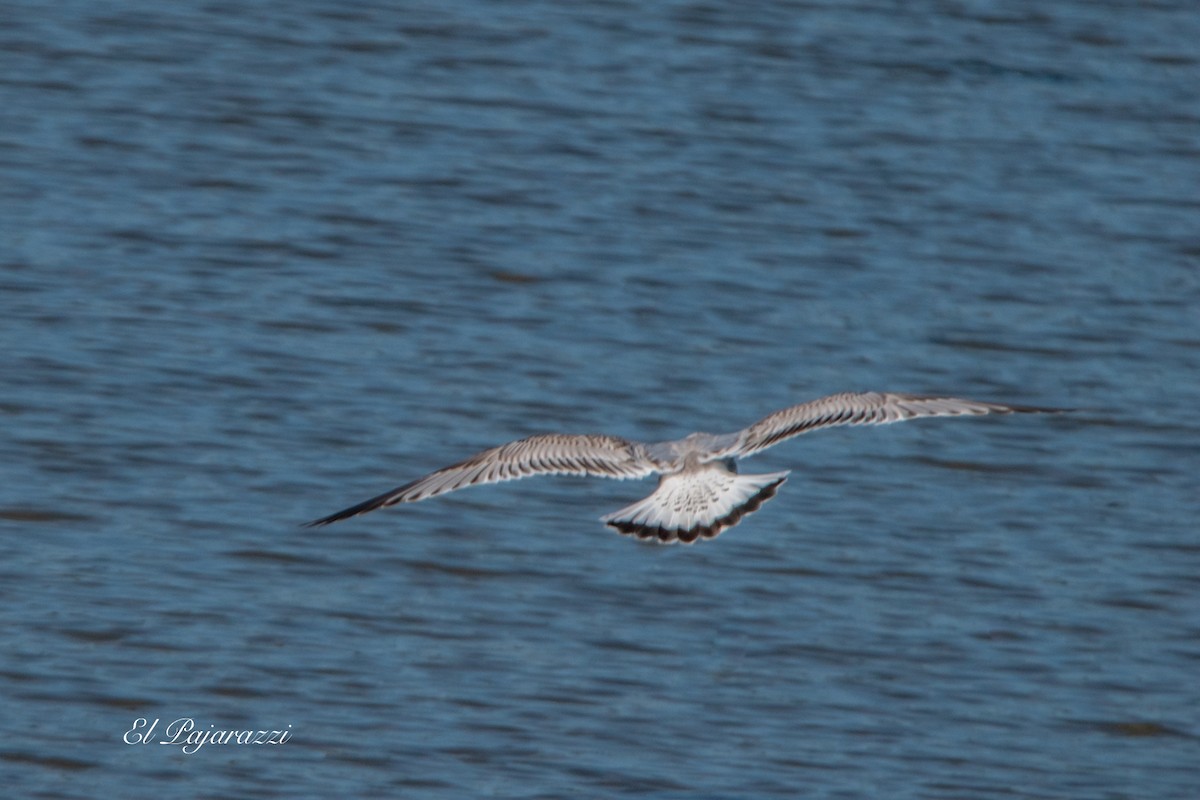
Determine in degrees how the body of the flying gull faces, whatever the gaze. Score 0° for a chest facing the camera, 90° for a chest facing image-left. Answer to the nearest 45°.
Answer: approximately 180°
